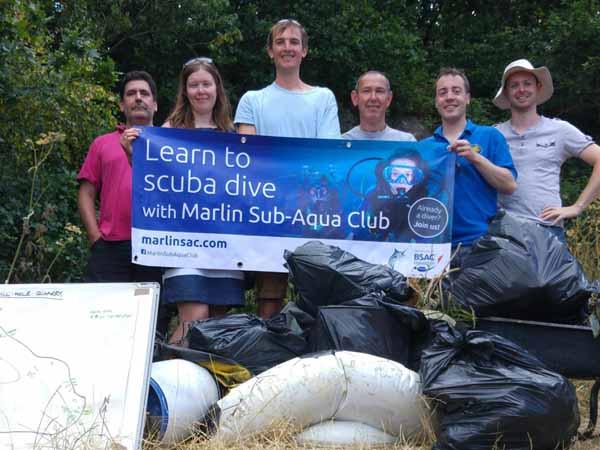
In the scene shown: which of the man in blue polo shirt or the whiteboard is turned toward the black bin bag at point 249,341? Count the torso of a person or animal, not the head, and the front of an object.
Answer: the man in blue polo shirt

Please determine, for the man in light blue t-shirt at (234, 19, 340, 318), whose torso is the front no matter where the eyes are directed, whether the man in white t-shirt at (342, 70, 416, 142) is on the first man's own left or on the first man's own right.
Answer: on the first man's own left

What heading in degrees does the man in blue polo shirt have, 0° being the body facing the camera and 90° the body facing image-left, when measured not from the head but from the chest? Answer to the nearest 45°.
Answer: approximately 45°

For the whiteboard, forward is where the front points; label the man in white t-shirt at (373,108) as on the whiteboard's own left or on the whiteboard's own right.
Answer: on the whiteboard's own left

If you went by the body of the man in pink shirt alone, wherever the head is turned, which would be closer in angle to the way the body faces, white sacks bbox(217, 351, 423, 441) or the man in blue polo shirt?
the white sacks

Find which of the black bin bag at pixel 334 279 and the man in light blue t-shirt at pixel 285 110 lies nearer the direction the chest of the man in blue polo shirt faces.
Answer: the black bin bag

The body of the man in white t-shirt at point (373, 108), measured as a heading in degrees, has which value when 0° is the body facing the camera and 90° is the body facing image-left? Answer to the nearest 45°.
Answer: approximately 0°

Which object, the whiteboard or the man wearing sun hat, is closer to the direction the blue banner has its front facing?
the whiteboard

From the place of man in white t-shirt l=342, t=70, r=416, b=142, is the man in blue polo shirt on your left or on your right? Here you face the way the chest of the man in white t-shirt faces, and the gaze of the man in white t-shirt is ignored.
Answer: on your left
